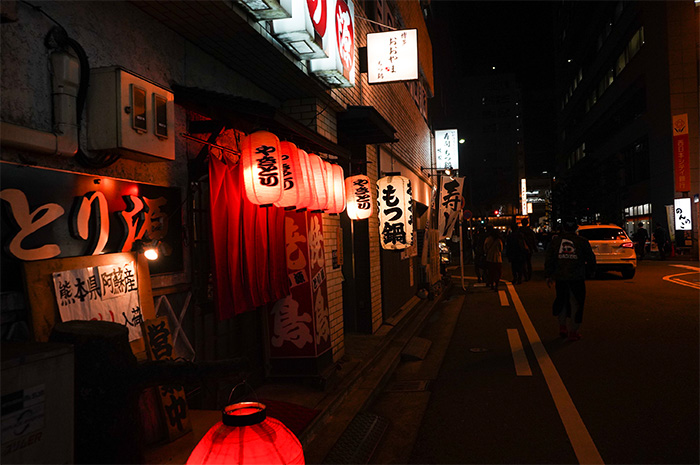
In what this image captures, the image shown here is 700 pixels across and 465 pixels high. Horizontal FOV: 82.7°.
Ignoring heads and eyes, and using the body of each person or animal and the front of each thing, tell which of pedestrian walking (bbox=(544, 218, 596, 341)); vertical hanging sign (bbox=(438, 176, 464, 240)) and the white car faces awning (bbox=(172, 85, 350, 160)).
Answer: the vertical hanging sign

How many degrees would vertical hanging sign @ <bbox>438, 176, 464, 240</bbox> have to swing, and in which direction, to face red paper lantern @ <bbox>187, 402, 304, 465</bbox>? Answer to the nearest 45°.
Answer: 0° — it already faces it

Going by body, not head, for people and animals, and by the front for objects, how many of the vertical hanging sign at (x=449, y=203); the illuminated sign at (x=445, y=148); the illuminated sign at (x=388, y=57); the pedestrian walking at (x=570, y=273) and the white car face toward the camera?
3

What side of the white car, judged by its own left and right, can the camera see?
back

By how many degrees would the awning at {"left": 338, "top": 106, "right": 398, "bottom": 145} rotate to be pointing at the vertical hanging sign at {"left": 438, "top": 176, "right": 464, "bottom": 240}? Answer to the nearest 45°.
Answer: approximately 135° to its left

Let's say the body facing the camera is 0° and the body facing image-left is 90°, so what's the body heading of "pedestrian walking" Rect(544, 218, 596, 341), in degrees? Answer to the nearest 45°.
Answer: approximately 180°

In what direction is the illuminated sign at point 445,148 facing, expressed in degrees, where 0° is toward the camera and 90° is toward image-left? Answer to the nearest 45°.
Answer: approximately 0°

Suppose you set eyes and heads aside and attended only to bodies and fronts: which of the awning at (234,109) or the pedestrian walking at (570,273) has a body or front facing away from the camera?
the pedestrian walking
